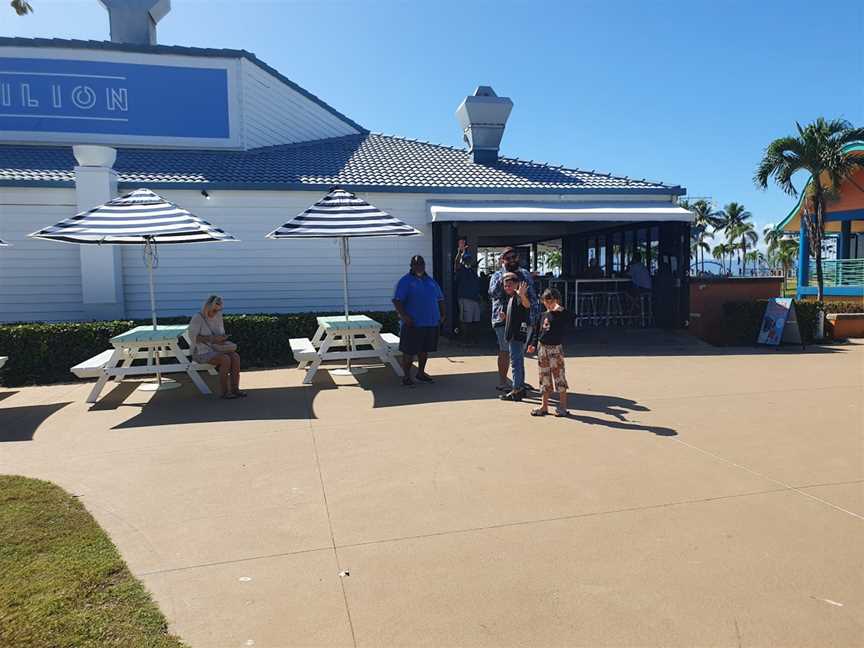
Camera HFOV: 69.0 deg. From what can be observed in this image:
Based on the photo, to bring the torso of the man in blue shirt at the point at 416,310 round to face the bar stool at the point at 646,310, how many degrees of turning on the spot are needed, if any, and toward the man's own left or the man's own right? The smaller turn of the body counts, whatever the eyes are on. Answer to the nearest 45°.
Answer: approximately 135° to the man's own left

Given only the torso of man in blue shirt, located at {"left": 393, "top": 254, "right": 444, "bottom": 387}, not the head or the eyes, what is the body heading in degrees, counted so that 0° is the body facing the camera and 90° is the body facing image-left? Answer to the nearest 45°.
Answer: approximately 0°

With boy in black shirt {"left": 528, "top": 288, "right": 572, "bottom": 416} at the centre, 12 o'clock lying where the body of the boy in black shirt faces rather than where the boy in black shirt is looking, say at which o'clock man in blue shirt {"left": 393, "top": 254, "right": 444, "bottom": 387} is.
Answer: The man in blue shirt is roughly at 3 o'clock from the boy in black shirt.

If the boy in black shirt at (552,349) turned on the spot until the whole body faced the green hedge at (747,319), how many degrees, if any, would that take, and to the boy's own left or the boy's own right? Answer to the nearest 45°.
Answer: approximately 180°

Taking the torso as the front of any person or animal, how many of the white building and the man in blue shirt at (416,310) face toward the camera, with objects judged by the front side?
2

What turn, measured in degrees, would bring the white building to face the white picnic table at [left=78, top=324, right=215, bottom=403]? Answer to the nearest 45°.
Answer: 0° — it already faces it

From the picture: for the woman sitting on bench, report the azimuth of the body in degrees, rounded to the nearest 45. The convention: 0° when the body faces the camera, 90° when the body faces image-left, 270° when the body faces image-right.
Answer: approximately 315°

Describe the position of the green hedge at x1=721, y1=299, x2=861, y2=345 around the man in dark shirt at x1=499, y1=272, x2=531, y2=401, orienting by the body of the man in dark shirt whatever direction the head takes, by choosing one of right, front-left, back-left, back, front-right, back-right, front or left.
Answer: back

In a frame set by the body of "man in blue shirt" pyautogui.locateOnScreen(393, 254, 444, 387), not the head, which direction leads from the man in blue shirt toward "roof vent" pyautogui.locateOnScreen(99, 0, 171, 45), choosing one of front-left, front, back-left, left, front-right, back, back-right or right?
back-right

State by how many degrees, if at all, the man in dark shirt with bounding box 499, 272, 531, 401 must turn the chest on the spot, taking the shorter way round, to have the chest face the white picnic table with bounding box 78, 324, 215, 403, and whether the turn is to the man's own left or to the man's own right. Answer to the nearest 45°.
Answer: approximately 45° to the man's own right

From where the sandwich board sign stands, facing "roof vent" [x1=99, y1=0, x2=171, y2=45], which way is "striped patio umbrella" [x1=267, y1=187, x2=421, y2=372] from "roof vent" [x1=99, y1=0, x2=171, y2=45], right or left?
left

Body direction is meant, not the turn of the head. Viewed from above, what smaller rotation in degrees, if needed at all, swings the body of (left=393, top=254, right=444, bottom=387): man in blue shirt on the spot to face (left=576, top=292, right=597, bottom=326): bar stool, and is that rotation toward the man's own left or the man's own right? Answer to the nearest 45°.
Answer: approximately 135° to the man's own left
